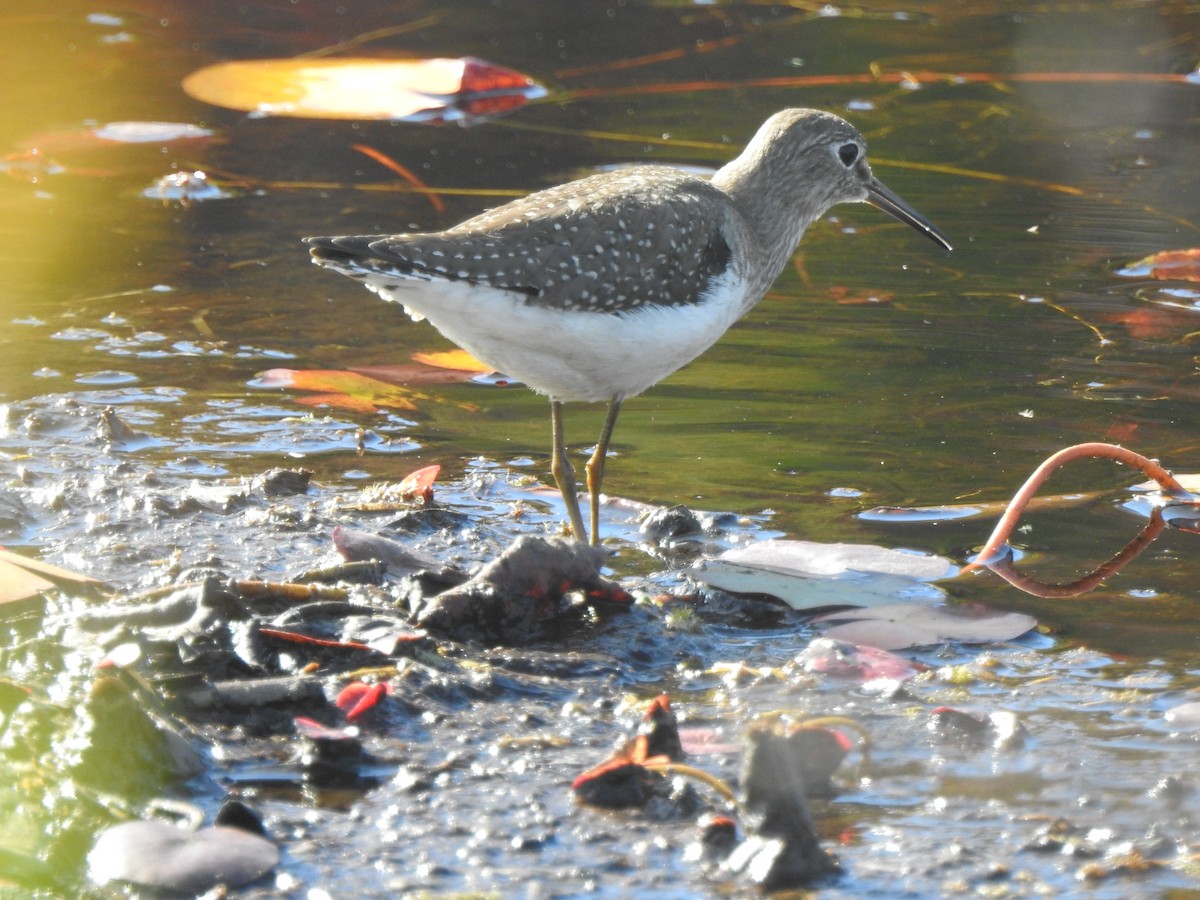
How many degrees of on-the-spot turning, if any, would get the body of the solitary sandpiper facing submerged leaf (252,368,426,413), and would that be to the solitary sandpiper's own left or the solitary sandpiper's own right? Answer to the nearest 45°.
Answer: approximately 135° to the solitary sandpiper's own left

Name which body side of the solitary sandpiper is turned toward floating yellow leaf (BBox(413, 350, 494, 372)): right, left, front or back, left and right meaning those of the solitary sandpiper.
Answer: left

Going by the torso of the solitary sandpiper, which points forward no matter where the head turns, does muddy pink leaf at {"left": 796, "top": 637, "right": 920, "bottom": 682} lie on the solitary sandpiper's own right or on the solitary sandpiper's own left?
on the solitary sandpiper's own right

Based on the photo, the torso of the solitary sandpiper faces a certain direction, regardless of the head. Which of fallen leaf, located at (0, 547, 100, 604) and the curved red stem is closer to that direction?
the curved red stem

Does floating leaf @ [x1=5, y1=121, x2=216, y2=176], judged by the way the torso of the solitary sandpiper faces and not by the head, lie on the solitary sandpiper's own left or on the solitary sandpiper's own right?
on the solitary sandpiper's own left

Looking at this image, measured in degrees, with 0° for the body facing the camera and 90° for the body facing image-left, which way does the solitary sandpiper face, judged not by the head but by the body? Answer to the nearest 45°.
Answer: approximately 270°

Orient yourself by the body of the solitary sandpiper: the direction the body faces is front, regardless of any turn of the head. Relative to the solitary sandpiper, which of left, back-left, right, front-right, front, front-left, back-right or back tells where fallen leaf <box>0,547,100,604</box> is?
back-right
